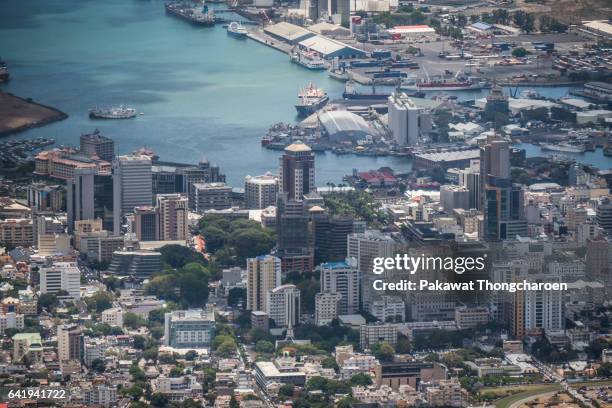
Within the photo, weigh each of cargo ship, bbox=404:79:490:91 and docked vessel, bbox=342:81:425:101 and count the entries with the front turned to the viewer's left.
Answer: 1

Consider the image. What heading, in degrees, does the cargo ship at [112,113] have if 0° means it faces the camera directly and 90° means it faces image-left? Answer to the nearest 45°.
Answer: approximately 90°

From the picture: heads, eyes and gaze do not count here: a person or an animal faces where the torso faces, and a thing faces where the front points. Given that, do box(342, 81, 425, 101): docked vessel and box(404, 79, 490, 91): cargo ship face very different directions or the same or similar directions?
very different directions

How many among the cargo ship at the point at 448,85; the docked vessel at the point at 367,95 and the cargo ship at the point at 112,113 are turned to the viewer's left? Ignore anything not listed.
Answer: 2
